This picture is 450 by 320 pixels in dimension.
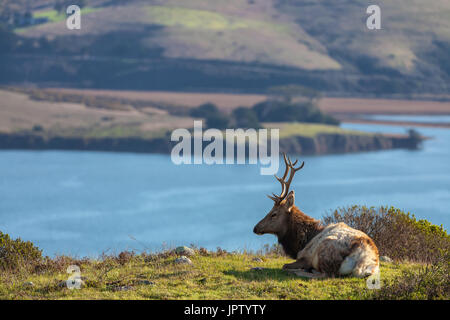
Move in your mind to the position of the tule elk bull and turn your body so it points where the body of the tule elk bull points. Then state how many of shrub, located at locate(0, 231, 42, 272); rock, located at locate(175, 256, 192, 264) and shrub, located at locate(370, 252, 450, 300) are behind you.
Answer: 1

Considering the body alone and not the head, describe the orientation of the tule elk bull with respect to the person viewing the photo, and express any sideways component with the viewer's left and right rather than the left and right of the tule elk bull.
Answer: facing away from the viewer and to the left of the viewer

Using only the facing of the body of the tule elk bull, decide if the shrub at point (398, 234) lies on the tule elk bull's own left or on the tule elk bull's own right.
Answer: on the tule elk bull's own right

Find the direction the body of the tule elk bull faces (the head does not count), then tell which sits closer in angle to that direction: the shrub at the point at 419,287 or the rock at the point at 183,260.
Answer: the rock

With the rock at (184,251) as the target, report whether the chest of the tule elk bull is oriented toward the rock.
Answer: yes

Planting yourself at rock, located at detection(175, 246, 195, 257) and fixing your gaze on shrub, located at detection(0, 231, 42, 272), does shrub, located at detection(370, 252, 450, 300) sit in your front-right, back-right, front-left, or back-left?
back-left

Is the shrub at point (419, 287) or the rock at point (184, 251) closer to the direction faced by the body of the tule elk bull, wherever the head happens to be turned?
the rock

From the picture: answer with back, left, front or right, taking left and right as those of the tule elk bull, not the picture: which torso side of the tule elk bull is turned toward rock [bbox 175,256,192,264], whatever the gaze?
front

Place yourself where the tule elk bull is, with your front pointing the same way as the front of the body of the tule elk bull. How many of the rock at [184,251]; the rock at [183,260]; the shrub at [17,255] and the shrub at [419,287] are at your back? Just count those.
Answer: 1

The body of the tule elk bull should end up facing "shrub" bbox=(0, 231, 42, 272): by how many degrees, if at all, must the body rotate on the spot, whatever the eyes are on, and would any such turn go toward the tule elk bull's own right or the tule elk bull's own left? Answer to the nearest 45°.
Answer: approximately 45° to the tule elk bull's own left

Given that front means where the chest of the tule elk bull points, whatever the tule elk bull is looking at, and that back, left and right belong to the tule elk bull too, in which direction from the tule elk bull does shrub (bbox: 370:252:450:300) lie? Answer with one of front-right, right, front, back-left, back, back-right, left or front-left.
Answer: back
